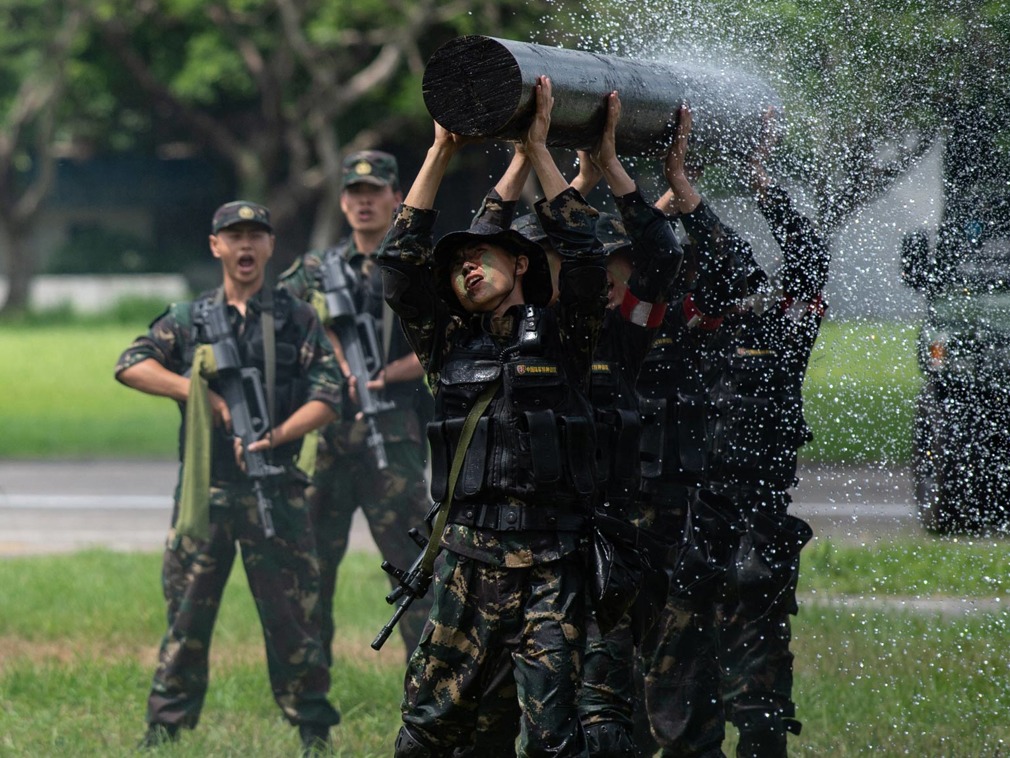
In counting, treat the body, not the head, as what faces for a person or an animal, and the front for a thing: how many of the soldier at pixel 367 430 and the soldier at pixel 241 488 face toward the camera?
2

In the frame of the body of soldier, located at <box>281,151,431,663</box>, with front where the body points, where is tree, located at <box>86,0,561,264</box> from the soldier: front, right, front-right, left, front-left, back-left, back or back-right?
back

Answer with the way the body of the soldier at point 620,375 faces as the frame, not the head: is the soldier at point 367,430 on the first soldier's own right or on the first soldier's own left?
on the first soldier's own right

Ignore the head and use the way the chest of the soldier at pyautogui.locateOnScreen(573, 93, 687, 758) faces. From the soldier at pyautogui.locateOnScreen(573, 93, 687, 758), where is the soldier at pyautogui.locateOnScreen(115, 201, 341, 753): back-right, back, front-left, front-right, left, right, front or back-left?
right

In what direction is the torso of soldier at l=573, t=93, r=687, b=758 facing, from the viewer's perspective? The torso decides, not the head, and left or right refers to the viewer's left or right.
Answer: facing the viewer and to the left of the viewer

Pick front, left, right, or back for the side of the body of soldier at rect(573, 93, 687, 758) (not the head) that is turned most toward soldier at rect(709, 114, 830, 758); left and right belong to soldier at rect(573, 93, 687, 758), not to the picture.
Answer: back

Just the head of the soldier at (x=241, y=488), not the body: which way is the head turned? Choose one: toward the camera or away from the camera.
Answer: toward the camera

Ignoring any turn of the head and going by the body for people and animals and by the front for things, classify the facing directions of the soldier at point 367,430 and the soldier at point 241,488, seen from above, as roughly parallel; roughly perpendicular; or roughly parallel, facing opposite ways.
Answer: roughly parallel

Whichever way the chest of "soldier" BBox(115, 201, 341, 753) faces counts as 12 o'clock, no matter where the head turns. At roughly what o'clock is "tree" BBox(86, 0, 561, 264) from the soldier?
The tree is roughly at 6 o'clock from the soldier.

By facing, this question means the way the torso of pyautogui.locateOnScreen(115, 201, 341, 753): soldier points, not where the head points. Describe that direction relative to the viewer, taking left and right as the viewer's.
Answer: facing the viewer

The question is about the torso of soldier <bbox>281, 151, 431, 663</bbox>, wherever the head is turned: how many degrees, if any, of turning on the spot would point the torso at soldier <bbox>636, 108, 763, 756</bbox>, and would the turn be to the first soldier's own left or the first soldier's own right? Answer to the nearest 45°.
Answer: approximately 45° to the first soldier's own left

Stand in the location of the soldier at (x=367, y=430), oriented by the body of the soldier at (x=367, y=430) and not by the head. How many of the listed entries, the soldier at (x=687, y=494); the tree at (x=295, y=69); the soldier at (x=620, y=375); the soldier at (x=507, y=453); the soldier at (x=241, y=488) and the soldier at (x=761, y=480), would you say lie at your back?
1

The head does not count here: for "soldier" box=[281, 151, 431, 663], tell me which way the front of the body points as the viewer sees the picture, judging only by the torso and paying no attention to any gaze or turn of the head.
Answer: toward the camera
